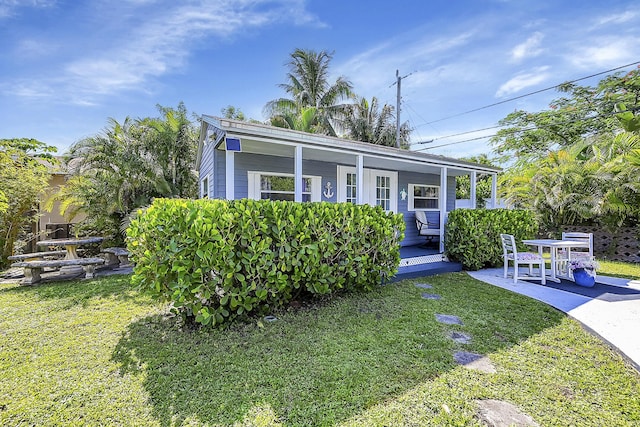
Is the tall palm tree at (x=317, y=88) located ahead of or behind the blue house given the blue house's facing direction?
behind

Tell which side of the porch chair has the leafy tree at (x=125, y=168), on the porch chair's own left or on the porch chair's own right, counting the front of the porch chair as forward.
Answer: on the porch chair's own right

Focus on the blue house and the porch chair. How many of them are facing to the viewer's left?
0

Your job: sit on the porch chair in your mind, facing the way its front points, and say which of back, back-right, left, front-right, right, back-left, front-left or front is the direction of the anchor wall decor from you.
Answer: right

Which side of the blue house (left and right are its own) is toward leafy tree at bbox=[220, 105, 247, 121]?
back

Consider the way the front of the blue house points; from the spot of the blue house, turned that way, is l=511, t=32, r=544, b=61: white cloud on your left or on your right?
on your left

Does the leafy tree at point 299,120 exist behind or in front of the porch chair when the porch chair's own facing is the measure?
behind

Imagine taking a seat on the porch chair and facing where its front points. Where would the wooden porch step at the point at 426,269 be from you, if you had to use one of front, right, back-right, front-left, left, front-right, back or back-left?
front-right

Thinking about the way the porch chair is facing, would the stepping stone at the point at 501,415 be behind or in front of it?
in front

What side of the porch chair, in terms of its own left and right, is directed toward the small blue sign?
right

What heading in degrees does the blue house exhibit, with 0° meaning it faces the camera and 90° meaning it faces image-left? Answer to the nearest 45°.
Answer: approximately 315°

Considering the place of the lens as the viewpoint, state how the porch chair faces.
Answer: facing the viewer and to the right of the viewer

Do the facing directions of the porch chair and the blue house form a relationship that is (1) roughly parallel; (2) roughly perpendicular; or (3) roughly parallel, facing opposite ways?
roughly parallel

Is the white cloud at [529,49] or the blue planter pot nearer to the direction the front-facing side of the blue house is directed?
the blue planter pot
